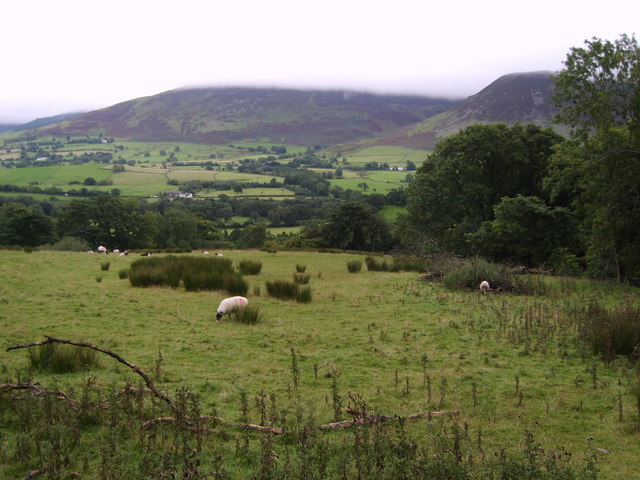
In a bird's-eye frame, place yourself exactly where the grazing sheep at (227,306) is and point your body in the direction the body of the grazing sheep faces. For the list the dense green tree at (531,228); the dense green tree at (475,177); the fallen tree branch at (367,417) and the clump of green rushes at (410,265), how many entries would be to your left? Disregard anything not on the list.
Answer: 1

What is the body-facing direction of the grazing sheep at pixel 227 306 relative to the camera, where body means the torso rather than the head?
to the viewer's left

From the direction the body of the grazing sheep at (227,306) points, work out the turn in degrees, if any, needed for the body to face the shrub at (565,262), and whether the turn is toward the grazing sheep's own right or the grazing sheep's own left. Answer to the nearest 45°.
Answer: approximately 135° to the grazing sheep's own right

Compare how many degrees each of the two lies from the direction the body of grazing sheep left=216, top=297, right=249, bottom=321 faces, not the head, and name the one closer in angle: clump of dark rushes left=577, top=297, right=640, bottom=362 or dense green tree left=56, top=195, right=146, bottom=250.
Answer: the dense green tree

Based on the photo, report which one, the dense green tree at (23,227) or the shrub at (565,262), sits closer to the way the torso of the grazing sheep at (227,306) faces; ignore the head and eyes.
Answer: the dense green tree

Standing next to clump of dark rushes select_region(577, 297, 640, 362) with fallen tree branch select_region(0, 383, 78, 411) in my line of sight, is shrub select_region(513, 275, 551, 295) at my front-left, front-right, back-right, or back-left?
back-right

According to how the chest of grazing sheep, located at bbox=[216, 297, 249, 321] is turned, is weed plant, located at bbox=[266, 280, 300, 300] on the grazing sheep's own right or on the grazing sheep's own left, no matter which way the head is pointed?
on the grazing sheep's own right
